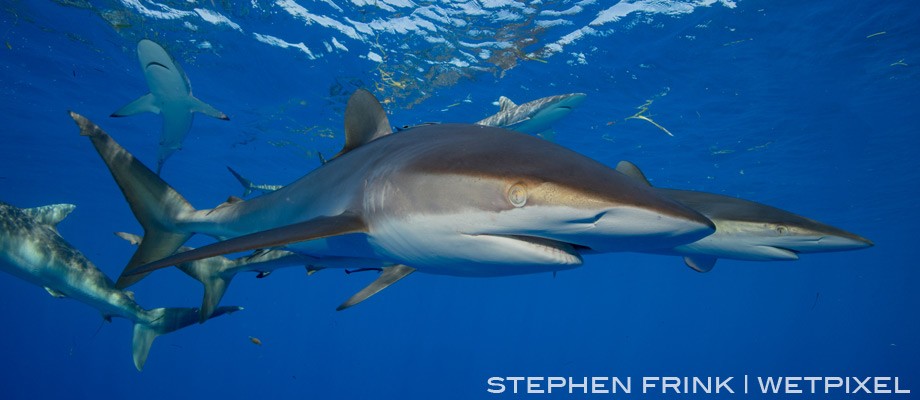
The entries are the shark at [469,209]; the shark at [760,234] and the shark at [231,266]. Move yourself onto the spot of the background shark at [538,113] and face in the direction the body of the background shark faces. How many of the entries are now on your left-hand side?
0

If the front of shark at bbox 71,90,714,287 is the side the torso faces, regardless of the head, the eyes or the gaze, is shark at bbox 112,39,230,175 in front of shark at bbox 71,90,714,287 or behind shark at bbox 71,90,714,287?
behind

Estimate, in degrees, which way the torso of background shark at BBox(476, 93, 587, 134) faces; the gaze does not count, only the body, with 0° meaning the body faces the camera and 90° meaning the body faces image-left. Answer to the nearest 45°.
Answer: approximately 270°

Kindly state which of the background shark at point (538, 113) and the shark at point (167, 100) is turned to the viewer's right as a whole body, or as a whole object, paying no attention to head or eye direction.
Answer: the background shark

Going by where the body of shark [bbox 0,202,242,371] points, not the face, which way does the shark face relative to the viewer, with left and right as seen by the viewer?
facing to the left of the viewer

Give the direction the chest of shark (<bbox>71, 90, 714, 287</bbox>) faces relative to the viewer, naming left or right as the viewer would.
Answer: facing the viewer and to the right of the viewer

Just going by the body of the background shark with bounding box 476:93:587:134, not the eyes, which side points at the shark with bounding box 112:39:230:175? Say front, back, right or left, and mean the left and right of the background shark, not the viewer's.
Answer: back

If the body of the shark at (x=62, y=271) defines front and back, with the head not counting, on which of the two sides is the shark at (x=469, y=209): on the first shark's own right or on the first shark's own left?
on the first shark's own left
